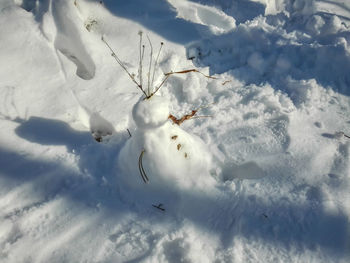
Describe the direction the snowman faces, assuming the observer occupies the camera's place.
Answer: facing the viewer and to the right of the viewer
